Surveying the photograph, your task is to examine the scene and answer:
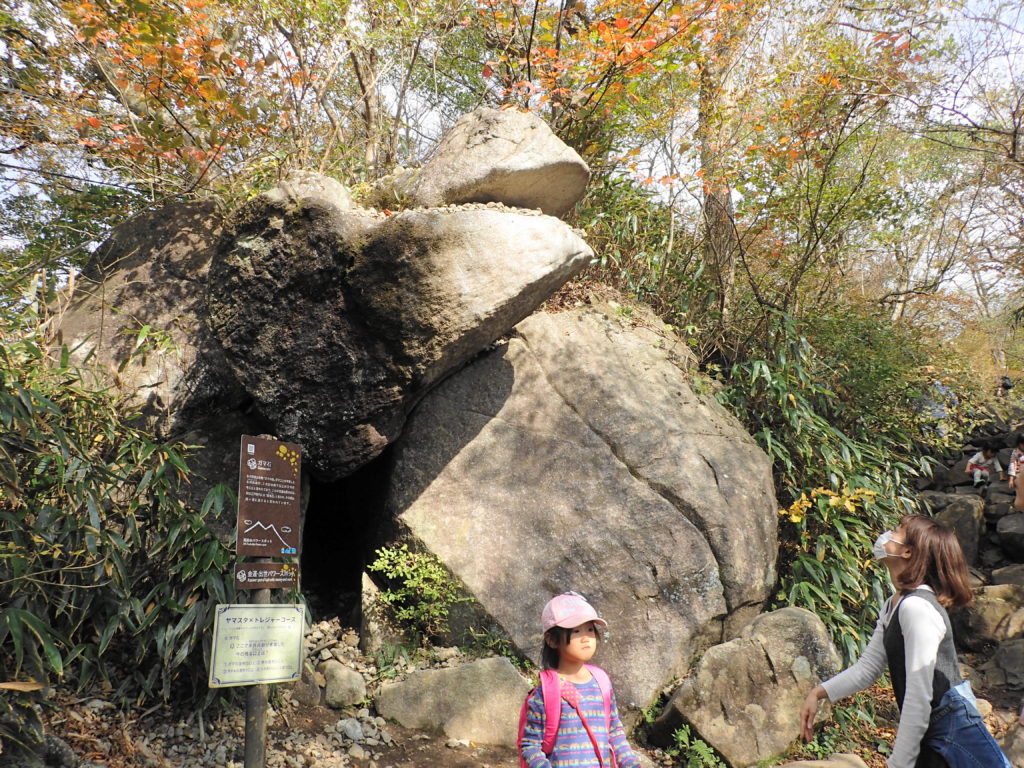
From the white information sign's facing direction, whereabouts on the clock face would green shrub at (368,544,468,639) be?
The green shrub is roughly at 7 o'clock from the white information sign.

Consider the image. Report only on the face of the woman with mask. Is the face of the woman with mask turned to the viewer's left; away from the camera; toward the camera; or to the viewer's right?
to the viewer's left

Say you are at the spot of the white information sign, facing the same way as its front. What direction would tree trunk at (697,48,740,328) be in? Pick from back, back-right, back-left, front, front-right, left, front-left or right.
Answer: back-left

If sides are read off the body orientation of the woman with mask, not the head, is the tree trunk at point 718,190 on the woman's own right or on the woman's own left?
on the woman's own right

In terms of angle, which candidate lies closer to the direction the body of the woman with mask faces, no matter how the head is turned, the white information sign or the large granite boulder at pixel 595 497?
the white information sign

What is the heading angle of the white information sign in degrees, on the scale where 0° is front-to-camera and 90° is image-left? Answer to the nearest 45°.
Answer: approximately 0°

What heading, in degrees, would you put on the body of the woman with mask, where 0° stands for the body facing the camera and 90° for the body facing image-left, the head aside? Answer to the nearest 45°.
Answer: approximately 90°

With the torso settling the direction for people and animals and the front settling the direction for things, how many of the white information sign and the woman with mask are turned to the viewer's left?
1
